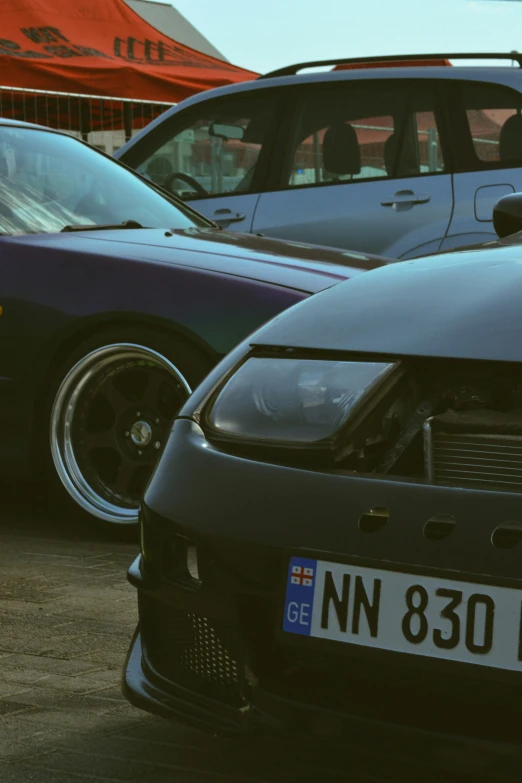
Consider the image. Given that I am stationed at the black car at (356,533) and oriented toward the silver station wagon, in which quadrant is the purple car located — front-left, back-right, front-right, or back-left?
front-left

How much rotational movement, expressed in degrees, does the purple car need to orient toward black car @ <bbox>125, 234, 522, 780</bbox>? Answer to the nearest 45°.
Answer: approximately 45° to its right

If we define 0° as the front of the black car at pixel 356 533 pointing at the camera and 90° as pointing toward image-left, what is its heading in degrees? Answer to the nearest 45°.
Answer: approximately 45°

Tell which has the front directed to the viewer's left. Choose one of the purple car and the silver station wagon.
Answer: the silver station wagon

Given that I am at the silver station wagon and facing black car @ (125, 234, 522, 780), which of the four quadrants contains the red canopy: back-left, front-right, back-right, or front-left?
back-right

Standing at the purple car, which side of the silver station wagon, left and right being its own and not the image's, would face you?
left

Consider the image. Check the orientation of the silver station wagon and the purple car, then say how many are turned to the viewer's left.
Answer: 1

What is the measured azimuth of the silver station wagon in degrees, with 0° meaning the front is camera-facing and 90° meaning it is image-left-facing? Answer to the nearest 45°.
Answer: approximately 90°

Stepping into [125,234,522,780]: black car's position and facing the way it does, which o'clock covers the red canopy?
The red canopy is roughly at 4 o'clock from the black car.

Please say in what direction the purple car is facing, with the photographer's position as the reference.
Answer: facing the viewer and to the right of the viewer

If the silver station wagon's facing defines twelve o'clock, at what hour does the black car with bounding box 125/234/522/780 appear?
The black car is roughly at 9 o'clock from the silver station wagon.

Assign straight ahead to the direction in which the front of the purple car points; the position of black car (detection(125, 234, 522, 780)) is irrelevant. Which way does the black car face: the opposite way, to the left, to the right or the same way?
to the right

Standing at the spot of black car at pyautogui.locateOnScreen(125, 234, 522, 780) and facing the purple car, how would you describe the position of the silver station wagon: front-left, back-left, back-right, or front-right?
front-right

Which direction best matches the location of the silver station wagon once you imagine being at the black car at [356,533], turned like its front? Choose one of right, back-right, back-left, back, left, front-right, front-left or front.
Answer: back-right

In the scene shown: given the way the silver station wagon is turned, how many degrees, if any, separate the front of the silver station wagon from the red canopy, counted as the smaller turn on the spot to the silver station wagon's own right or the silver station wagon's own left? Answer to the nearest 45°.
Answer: approximately 90° to the silver station wagon's own right
